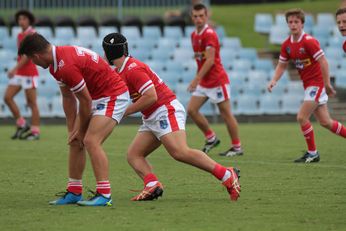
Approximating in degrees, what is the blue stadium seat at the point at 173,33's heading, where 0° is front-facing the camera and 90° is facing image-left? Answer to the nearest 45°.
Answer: approximately 0°

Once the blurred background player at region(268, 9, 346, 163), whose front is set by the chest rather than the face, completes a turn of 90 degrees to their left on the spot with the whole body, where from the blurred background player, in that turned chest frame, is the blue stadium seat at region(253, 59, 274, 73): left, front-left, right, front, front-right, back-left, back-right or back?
back-left

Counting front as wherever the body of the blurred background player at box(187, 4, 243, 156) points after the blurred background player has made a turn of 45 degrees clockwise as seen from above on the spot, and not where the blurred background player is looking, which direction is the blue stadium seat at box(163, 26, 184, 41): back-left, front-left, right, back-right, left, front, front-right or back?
right

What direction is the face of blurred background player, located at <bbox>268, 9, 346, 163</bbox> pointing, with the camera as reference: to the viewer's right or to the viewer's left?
to the viewer's left

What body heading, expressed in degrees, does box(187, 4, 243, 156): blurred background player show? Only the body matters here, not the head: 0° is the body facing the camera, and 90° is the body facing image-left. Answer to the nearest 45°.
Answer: approximately 45°

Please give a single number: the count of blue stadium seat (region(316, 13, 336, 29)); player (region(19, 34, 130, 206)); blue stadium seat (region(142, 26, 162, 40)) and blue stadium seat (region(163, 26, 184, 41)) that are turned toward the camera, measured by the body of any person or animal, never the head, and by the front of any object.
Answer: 3

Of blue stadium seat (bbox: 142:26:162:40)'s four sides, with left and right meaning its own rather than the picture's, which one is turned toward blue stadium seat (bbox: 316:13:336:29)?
left
